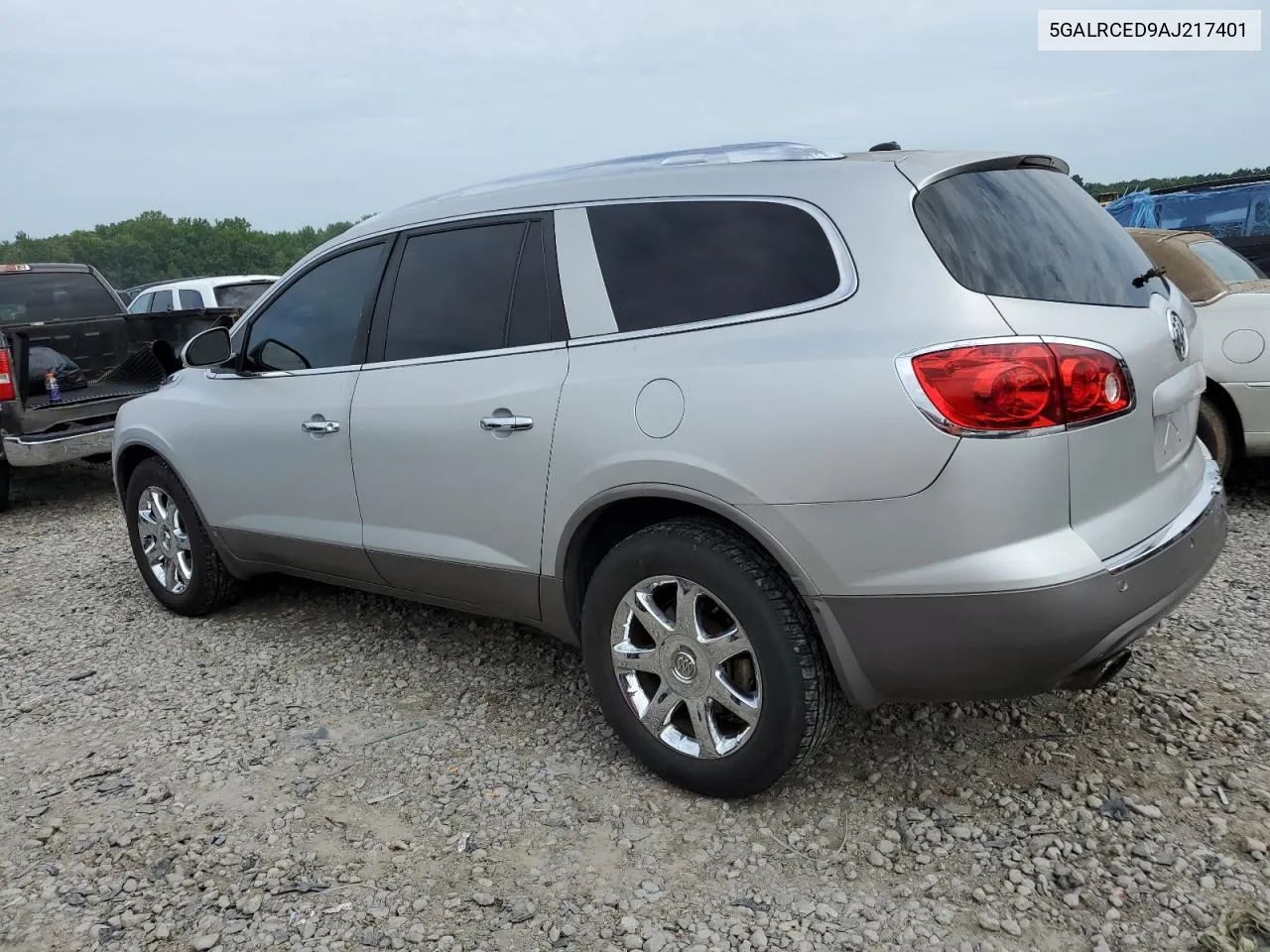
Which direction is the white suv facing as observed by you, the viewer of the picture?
facing away from the viewer and to the left of the viewer

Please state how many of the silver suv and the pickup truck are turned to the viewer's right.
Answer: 0

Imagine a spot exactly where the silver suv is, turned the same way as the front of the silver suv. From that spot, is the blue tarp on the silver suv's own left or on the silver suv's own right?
on the silver suv's own right

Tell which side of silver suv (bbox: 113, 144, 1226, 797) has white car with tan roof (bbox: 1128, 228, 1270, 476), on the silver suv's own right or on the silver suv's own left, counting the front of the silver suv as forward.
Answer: on the silver suv's own right

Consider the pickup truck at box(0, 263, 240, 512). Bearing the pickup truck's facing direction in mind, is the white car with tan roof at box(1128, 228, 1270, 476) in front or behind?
behind

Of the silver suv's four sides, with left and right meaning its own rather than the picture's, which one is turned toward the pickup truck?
front

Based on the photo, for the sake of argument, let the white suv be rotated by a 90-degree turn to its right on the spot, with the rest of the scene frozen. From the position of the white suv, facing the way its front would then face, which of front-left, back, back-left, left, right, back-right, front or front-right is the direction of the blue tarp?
right

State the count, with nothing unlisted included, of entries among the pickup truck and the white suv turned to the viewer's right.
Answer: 0

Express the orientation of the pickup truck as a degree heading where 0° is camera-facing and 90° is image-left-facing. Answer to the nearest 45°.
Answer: approximately 135°

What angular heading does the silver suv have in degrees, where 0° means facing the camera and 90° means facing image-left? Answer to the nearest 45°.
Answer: approximately 135°

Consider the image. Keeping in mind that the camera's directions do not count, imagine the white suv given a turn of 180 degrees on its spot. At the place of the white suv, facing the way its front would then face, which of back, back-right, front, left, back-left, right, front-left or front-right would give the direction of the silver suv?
front-right
